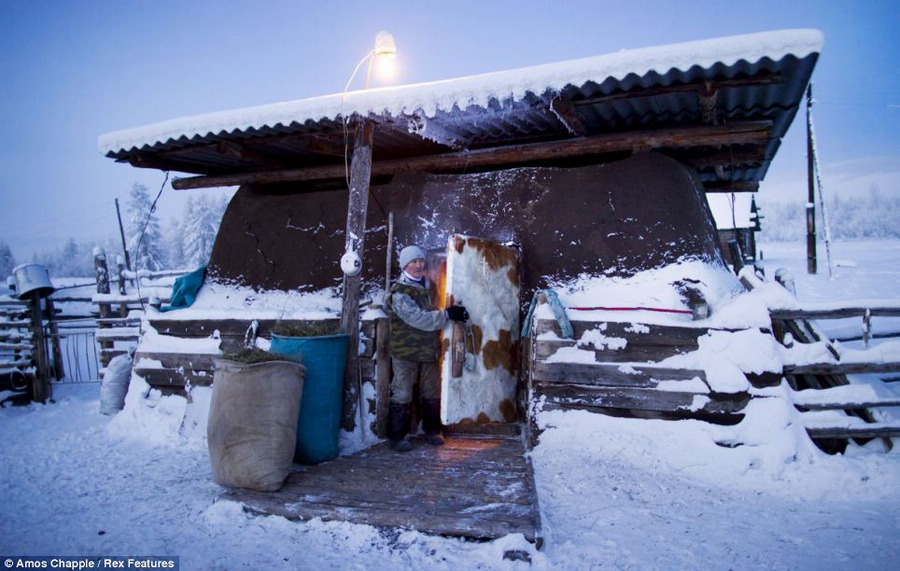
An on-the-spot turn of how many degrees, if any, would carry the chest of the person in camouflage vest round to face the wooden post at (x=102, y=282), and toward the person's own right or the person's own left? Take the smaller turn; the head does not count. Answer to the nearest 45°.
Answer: approximately 180°

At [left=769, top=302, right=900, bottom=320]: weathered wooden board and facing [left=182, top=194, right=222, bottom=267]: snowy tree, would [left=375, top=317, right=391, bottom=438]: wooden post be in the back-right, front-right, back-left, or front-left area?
front-left

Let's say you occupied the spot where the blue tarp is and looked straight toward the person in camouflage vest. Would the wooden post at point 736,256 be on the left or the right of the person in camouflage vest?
left

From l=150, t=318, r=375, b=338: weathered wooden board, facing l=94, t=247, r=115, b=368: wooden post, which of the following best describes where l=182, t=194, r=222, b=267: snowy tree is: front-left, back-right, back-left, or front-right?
front-right

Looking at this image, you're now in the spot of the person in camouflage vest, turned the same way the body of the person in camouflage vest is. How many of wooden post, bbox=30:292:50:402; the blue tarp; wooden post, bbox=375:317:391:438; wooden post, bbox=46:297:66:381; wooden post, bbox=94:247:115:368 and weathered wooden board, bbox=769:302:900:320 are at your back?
5

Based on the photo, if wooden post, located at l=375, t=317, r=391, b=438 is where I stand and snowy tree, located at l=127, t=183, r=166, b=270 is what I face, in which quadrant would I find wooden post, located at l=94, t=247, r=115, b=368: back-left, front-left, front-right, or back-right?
front-left

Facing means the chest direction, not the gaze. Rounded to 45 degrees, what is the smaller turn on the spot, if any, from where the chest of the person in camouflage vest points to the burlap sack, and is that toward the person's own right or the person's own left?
approximately 90° to the person's own right

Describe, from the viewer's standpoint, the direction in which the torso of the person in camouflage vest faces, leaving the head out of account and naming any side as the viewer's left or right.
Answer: facing the viewer and to the right of the viewer

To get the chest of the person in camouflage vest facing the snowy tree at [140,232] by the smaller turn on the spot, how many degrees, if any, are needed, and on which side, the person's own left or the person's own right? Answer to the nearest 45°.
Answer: approximately 180°

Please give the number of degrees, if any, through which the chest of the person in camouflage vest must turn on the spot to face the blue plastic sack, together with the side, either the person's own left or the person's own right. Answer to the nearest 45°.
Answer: approximately 135° to the person's own right

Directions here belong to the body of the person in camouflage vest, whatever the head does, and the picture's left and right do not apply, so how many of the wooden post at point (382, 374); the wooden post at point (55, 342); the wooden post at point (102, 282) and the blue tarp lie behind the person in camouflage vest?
4

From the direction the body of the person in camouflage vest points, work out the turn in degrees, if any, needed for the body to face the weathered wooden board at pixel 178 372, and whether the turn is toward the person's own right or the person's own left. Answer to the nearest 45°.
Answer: approximately 180°

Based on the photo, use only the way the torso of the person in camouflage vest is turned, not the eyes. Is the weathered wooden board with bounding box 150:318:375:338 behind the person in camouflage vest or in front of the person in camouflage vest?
behind
